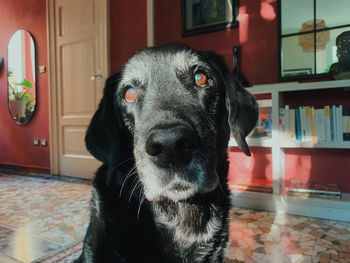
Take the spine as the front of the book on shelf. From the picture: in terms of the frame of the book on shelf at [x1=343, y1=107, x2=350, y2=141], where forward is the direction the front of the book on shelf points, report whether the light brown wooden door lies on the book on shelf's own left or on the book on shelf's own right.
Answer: on the book on shelf's own right

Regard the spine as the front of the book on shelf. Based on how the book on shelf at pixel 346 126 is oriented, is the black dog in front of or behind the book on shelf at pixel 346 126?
in front

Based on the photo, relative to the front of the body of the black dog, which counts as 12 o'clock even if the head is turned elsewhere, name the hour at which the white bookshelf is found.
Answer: The white bookshelf is roughly at 7 o'clock from the black dog.

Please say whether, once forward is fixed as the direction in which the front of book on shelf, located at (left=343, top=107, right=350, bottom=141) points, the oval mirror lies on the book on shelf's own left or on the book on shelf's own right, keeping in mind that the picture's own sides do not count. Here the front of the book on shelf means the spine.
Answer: on the book on shelf's own right

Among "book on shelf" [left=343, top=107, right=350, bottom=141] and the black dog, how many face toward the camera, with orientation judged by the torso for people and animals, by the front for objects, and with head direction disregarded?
2

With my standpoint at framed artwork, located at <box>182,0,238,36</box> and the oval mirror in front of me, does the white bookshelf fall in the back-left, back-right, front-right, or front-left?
back-left

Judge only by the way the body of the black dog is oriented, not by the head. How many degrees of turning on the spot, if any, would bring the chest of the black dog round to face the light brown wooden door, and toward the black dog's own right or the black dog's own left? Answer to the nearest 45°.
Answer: approximately 180°

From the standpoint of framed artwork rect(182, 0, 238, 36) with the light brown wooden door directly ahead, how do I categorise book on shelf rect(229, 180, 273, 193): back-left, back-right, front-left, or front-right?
back-left

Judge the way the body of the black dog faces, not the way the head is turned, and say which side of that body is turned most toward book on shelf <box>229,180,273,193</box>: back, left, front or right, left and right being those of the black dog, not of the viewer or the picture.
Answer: back

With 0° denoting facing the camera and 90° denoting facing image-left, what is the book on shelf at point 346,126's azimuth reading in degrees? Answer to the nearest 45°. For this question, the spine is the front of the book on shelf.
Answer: approximately 0°
